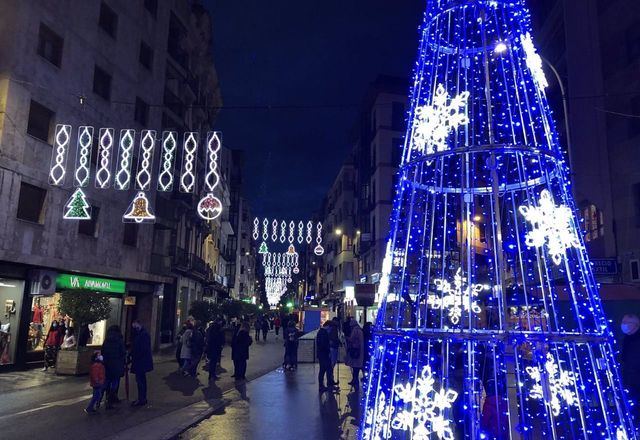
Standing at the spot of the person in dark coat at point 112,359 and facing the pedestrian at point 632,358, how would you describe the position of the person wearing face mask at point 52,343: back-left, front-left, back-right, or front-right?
back-left

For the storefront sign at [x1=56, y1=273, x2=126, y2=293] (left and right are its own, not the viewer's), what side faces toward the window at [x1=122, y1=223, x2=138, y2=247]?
left

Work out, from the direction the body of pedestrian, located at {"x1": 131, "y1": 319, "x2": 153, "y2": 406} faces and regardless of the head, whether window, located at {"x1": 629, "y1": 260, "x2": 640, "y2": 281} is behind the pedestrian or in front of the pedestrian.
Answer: behind

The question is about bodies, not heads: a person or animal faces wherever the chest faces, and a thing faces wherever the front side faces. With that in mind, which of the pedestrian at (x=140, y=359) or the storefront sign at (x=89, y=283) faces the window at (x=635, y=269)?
the storefront sign

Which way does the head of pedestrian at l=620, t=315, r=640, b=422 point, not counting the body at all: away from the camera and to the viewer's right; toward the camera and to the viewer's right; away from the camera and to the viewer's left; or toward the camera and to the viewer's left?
toward the camera and to the viewer's left

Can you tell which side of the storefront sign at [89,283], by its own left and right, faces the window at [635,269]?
front

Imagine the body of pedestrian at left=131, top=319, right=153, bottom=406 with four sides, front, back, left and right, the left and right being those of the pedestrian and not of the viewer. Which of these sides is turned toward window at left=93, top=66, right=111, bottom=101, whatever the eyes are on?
right

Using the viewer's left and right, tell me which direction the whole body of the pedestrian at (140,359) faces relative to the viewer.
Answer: facing to the left of the viewer

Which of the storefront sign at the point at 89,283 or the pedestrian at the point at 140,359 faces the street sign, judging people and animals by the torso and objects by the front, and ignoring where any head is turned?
the storefront sign

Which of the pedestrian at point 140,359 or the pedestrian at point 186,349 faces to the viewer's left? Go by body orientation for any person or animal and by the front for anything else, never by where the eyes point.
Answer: the pedestrian at point 140,359

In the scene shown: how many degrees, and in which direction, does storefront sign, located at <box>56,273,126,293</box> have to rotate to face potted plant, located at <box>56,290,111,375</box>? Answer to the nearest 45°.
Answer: approximately 45° to its right

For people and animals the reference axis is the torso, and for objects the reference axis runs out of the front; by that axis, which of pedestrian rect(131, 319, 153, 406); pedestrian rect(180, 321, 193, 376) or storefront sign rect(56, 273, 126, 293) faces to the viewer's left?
pedestrian rect(131, 319, 153, 406)
